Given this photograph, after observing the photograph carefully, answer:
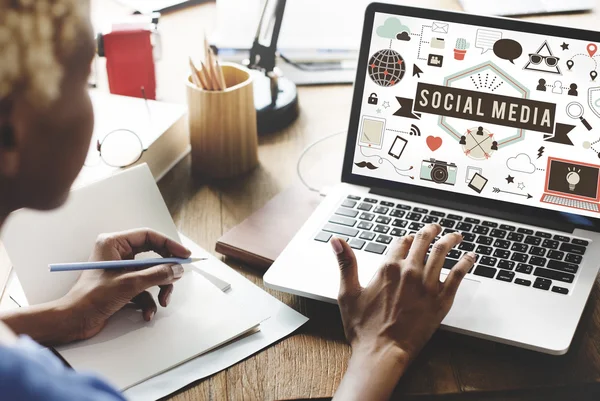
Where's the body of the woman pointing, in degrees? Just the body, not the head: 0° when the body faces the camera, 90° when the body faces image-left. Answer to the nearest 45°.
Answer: approximately 225°

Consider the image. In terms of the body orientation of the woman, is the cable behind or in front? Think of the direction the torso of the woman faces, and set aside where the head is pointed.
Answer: in front

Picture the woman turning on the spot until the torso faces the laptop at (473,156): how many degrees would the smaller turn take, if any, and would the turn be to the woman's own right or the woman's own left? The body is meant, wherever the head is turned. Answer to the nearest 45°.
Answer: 0° — they already face it

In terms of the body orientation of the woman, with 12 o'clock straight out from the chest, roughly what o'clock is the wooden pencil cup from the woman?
The wooden pencil cup is roughly at 11 o'clock from the woman.

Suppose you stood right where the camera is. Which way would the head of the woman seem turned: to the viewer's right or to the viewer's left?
to the viewer's right
